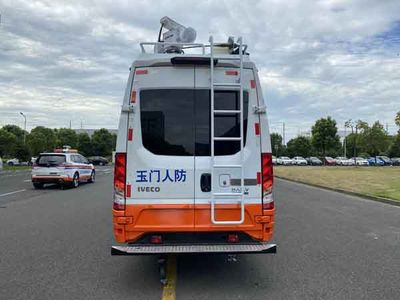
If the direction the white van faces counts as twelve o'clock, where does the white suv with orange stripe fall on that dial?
The white suv with orange stripe is roughly at 11 o'clock from the white van.

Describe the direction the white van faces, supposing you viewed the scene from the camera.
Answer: facing away from the viewer
